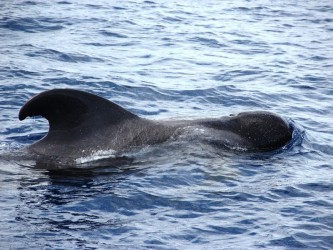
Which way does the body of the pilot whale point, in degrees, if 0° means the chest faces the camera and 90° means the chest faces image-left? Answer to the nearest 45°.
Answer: approximately 270°
